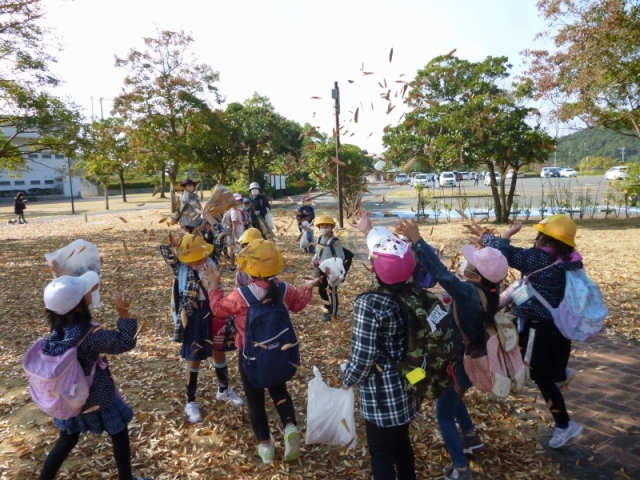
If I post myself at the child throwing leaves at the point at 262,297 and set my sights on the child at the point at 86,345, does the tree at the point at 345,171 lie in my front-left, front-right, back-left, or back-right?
back-right

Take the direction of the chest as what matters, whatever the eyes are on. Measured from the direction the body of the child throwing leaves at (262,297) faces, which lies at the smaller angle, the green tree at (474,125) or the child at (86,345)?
the green tree

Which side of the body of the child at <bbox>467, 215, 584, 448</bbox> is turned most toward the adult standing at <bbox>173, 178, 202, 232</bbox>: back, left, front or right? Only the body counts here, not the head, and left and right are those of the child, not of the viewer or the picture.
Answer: front

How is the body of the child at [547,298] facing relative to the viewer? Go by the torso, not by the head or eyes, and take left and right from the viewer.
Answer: facing away from the viewer and to the left of the viewer

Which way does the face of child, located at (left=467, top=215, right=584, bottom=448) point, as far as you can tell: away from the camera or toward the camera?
away from the camera

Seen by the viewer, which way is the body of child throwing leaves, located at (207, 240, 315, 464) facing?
away from the camera

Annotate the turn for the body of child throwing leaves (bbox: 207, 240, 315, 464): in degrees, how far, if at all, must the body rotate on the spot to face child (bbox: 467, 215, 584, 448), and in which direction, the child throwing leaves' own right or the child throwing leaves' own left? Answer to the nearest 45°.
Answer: approximately 90° to the child throwing leaves' own right

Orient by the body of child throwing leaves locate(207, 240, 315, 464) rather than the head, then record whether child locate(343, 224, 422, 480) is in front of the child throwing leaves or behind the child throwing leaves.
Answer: behind

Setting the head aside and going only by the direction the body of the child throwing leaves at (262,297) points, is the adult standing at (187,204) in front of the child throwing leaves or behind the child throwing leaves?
in front

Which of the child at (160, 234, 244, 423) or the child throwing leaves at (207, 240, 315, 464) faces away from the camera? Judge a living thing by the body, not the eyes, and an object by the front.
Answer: the child throwing leaves

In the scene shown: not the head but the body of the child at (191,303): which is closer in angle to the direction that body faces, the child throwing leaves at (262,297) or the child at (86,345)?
the child throwing leaves

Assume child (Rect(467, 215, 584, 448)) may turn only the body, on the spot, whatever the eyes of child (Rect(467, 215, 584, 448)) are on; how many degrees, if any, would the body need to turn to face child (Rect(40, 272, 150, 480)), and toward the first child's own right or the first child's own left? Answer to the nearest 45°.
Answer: approximately 90° to the first child's own left

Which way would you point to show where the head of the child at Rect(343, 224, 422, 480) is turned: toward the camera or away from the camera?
away from the camera

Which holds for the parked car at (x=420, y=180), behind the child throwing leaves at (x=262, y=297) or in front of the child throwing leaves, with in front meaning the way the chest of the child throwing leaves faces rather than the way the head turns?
in front
